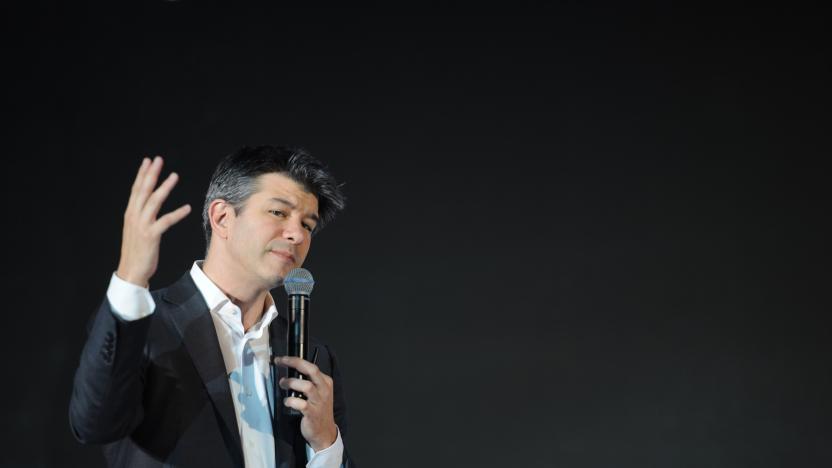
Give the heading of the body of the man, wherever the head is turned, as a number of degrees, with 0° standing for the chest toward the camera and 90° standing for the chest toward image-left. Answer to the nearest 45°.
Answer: approximately 315°
